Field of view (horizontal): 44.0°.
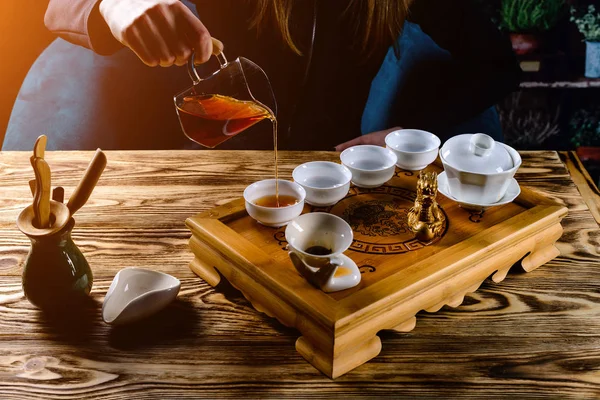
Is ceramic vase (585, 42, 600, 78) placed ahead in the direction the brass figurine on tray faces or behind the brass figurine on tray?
behind

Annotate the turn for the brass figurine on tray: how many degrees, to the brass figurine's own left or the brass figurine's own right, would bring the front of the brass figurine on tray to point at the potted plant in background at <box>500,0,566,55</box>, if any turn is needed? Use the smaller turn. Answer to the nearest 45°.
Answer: approximately 180°

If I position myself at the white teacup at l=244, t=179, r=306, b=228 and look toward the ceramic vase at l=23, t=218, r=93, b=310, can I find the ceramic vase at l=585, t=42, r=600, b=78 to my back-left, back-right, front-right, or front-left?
back-right

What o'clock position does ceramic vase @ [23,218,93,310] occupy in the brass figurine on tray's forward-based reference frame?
The ceramic vase is roughly at 2 o'clock from the brass figurine on tray.

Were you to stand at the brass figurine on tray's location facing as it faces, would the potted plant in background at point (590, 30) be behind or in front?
behind

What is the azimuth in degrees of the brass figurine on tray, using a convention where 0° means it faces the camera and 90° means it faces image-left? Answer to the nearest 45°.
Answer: approximately 0°

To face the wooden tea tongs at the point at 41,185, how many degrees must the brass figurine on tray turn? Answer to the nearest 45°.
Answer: approximately 45° to its right
